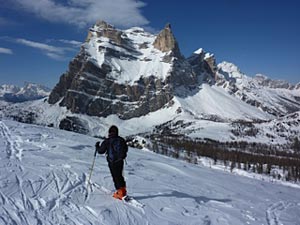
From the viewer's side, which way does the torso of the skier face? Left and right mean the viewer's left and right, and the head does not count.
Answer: facing away from the viewer and to the left of the viewer
